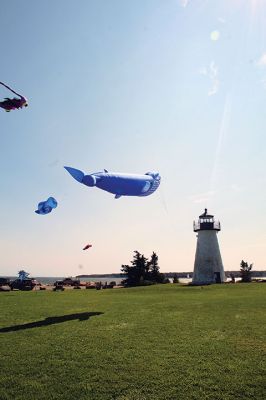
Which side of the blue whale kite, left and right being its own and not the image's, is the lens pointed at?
right

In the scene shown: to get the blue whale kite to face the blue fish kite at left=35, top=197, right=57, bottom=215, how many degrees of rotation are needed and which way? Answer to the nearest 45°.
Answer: approximately 135° to its left
